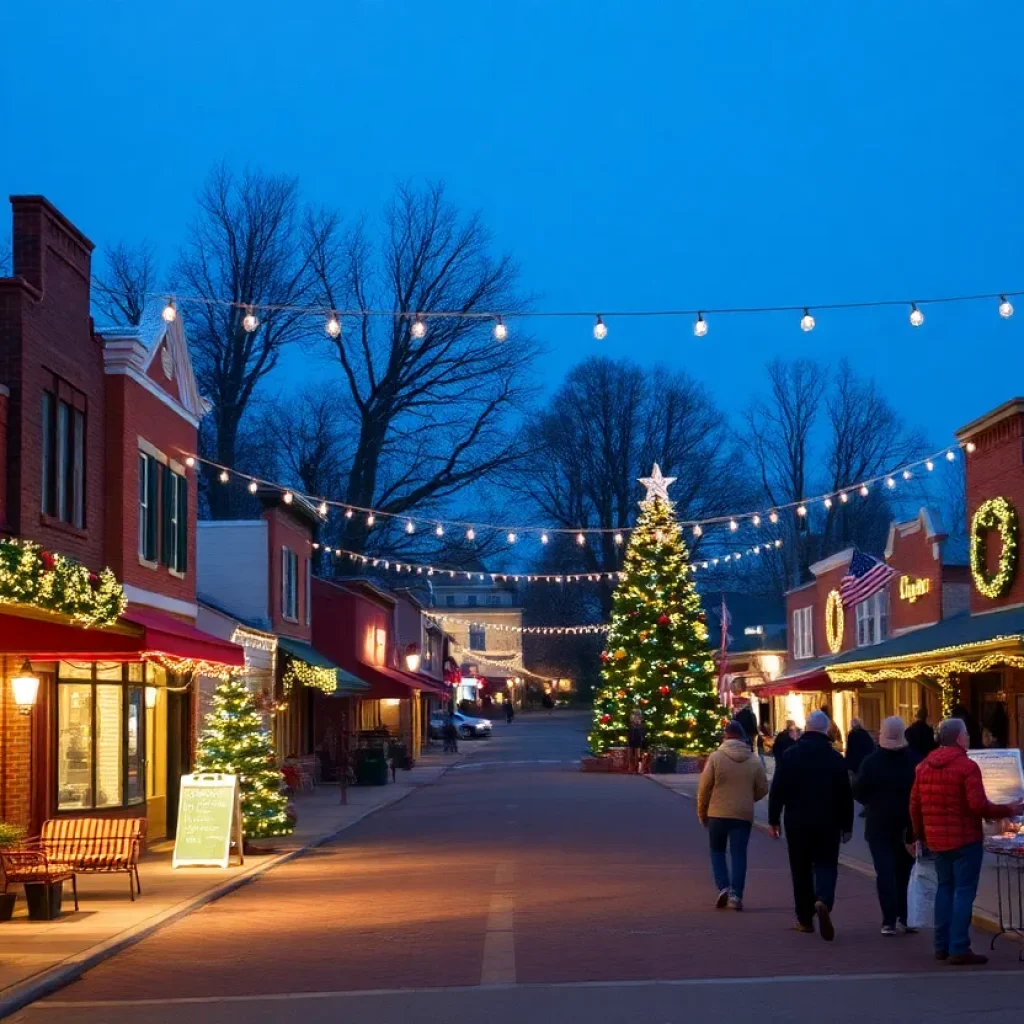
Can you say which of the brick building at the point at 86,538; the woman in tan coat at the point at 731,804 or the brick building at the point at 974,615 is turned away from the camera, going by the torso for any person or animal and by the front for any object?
the woman in tan coat

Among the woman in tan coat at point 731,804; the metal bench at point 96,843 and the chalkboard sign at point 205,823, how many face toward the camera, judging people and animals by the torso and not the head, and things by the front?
2

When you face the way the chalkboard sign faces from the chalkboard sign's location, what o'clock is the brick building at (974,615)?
The brick building is roughly at 8 o'clock from the chalkboard sign.

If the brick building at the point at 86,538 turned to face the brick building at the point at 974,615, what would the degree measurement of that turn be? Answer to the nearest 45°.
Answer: approximately 45° to its left

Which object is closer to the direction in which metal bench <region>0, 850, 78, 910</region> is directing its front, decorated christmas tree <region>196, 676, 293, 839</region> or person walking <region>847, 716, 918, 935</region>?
the person walking

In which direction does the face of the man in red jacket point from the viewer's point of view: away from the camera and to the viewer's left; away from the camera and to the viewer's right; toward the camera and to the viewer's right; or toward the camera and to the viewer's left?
away from the camera and to the viewer's right

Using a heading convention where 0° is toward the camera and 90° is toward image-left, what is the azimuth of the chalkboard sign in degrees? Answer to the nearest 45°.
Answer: approximately 0°

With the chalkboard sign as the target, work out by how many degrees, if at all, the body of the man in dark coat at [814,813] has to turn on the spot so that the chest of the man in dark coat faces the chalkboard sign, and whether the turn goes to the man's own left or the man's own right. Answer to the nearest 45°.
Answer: approximately 45° to the man's own left

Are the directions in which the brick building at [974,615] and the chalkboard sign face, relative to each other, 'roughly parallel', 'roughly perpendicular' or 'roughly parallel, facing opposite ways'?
roughly perpendicular

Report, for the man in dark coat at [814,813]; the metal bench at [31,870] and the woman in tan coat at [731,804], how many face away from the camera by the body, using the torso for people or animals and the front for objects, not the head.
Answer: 2

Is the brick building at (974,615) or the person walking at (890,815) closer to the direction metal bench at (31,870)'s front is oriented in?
the person walking

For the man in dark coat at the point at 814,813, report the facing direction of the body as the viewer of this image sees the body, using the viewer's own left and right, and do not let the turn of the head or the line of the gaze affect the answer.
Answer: facing away from the viewer

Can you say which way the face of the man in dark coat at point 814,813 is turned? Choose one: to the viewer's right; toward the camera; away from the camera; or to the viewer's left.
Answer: away from the camera

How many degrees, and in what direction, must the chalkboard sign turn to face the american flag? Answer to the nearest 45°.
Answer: approximately 135° to its left
